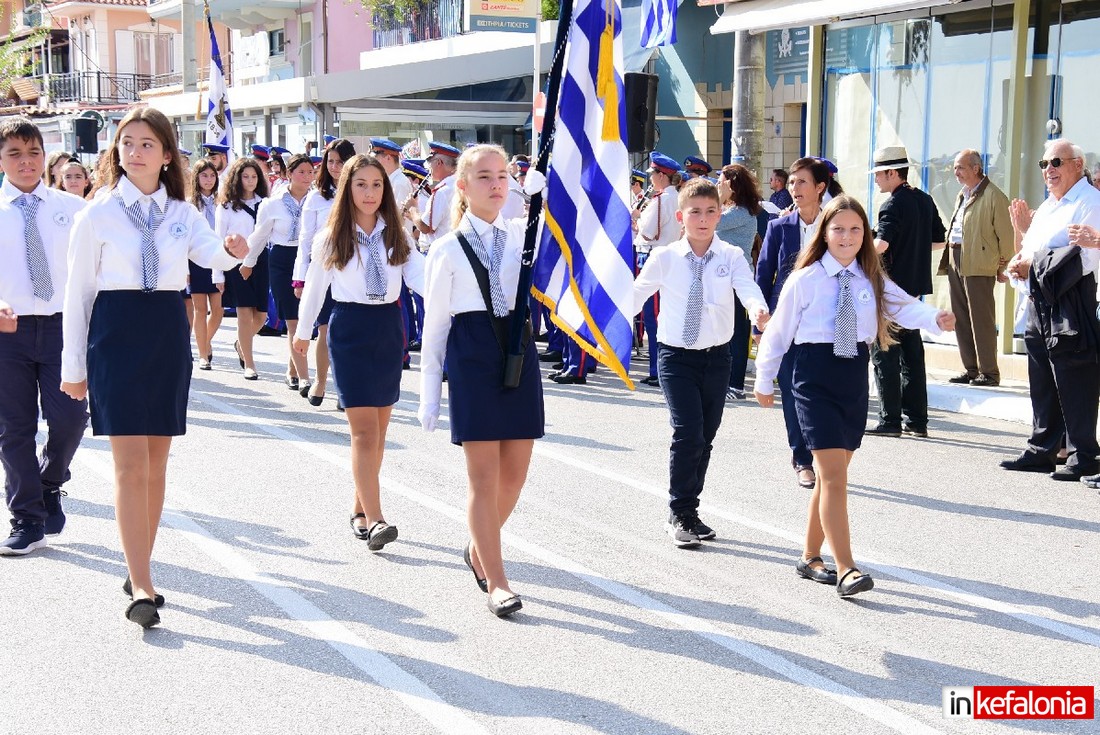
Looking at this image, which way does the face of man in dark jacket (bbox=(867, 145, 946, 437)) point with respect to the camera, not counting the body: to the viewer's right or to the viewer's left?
to the viewer's left

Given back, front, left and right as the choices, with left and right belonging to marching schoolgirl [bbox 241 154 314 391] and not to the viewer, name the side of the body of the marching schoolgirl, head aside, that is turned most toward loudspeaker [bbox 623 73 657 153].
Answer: left

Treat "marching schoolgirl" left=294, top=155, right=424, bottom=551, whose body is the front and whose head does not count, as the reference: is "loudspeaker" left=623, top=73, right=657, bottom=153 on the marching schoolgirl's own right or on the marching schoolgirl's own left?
on the marching schoolgirl's own left

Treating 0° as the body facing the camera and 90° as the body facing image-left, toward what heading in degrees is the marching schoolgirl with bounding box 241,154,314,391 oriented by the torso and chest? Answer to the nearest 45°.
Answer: approximately 315°

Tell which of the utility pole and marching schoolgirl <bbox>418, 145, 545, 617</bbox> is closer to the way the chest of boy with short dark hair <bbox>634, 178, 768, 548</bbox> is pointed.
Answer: the marching schoolgirl

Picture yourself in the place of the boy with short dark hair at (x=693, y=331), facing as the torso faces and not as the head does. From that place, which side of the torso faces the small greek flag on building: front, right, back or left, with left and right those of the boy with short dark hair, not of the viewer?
back

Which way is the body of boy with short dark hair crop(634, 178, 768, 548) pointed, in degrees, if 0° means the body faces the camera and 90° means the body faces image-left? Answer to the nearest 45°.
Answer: approximately 0°

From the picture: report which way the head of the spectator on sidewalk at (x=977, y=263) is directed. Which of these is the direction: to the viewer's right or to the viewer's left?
to the viewer's left

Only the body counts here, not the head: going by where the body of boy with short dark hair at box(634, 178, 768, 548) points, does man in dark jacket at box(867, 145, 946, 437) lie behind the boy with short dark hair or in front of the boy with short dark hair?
behind
